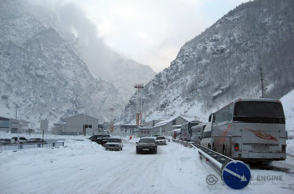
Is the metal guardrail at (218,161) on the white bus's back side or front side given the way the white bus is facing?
on the back side

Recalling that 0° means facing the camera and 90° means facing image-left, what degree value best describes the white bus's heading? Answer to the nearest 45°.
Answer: approximately 180°
